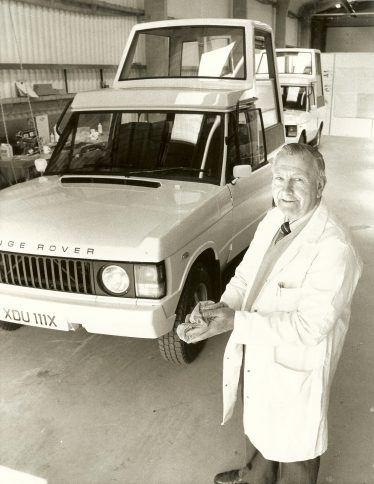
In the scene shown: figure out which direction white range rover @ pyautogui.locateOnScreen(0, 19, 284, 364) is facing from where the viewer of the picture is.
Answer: facing the viewer and to the left of the viewer

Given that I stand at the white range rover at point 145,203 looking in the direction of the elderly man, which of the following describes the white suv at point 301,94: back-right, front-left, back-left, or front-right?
back-left

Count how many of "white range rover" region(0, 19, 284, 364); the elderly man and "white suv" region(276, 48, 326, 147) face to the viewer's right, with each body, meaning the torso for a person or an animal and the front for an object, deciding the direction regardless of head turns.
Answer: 0

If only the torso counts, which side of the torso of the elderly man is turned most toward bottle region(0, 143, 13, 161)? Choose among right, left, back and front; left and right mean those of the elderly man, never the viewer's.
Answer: right

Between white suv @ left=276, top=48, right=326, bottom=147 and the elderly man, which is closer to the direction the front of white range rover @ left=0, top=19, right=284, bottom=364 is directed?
the elderly man

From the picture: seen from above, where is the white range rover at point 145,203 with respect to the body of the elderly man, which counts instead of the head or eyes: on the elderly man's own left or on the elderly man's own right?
on the elderly man's own right

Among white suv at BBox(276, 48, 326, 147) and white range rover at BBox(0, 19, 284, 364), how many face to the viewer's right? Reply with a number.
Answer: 0

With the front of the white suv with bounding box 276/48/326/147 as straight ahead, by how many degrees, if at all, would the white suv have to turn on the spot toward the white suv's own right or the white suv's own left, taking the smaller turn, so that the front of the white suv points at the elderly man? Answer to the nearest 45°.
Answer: approximately 45° to the white suv's own left

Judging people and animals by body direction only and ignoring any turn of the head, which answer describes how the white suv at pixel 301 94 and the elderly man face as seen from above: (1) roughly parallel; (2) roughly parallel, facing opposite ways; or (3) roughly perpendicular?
roughly parallel

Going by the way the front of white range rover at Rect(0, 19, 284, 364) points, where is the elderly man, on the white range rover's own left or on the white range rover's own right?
on the white range rover's own left

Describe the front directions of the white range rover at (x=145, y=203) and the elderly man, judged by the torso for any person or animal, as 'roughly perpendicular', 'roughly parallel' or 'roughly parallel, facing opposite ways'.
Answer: roughly parallel

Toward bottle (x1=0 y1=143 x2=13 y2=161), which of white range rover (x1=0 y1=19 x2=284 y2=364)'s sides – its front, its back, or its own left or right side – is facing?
right
